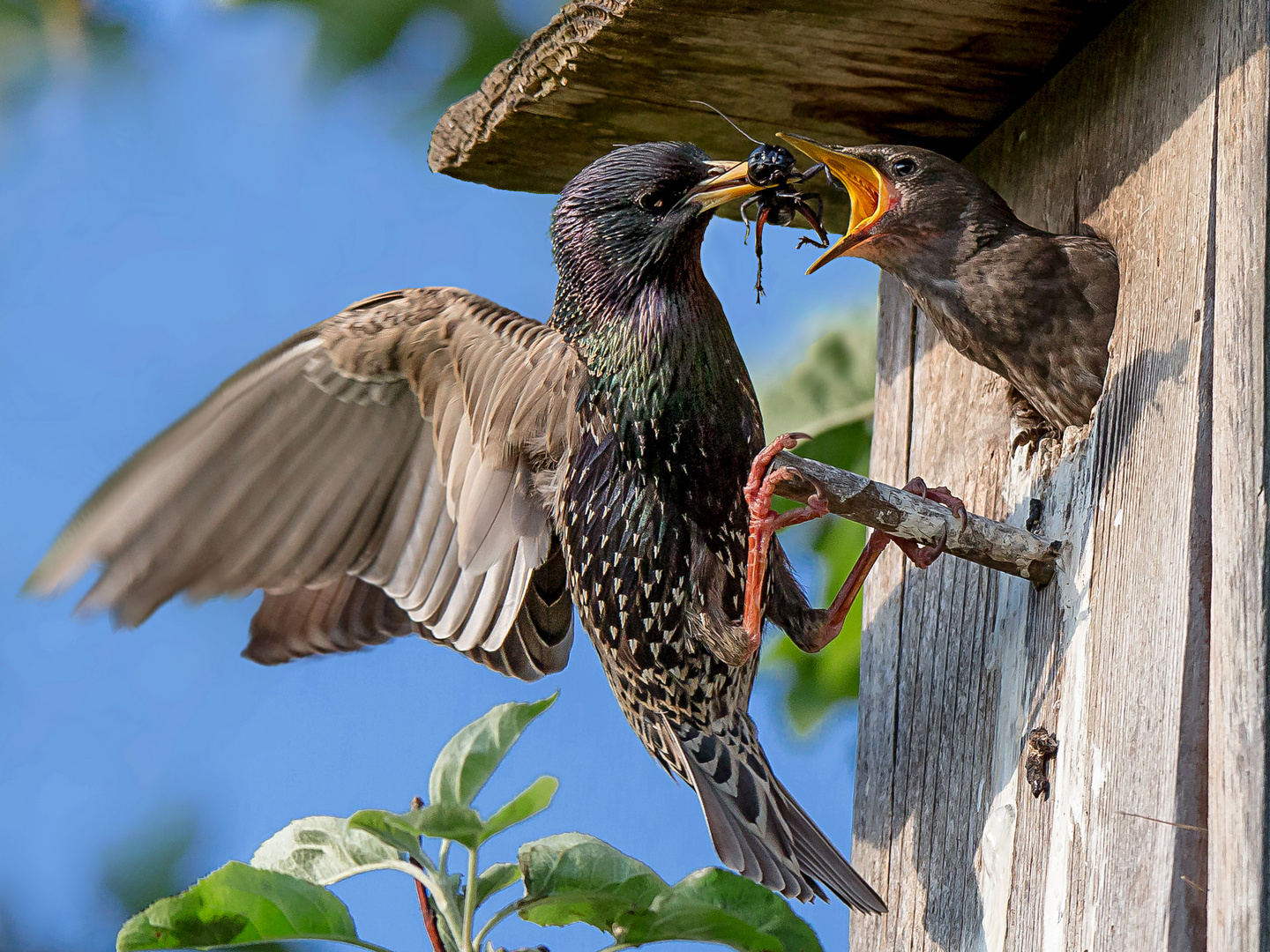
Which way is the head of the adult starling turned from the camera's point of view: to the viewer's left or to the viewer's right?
to the viewer's right

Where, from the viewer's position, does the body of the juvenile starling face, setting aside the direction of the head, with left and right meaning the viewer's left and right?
facing to the left of the viewer

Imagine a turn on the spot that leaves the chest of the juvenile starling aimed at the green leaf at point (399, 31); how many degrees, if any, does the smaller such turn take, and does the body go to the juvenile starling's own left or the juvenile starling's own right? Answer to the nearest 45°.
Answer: approximately 45° to the juvenile starling's own right

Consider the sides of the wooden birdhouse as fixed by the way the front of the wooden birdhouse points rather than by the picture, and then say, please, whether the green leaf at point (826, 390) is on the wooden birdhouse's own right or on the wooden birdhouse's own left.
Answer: on the wooden birdhouse's own right

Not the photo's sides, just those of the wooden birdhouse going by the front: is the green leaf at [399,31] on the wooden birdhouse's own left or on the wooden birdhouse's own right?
on the wooden birdhouse's own right
